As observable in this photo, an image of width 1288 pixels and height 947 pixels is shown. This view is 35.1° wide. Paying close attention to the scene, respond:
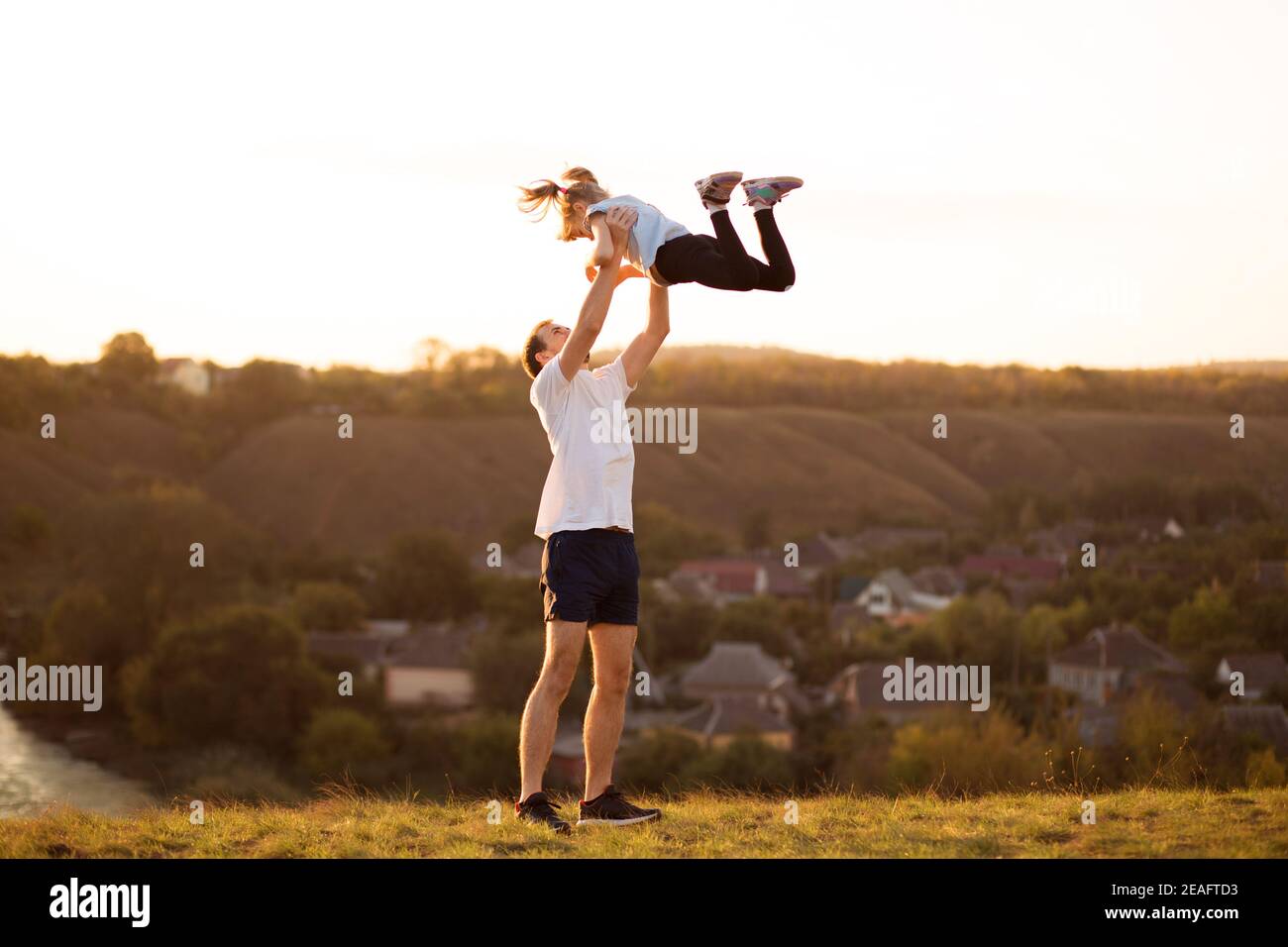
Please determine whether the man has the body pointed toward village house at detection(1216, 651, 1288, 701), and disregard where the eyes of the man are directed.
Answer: no

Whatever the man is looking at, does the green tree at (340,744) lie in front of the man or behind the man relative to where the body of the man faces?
behind

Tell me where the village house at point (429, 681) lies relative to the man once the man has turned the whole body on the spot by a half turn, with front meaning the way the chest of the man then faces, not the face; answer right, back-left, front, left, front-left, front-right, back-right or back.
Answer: front-right

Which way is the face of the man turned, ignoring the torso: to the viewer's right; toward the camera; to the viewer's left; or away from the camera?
to the viewer's right

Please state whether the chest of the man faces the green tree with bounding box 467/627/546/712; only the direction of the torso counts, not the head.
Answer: no

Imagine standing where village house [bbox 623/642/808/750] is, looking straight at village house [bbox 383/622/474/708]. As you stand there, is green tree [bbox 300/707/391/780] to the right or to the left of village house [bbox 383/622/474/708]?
left

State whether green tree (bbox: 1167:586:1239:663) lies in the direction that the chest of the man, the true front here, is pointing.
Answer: no

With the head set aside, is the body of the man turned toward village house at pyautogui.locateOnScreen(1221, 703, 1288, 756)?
no

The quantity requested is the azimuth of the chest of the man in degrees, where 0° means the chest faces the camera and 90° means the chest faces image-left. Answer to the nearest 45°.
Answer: approximately 315°
